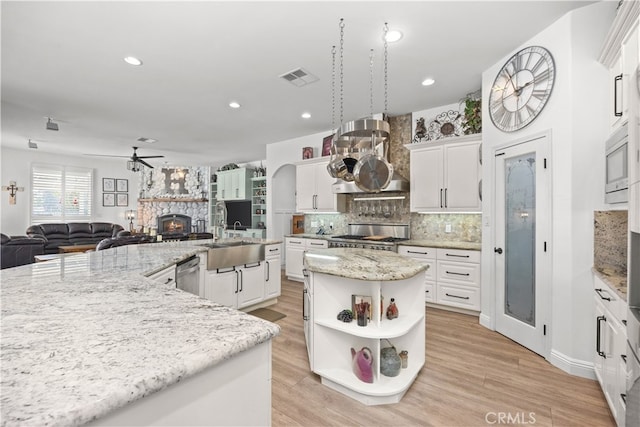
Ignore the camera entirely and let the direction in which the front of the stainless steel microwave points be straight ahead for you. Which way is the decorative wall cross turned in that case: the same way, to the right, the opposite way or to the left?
the opposite way

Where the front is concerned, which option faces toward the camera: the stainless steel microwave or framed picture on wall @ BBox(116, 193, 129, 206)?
the framed picture on wall

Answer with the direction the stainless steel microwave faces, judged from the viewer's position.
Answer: facing to the left of the viewer

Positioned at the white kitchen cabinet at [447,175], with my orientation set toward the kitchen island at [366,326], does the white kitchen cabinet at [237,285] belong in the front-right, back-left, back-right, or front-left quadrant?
front-right

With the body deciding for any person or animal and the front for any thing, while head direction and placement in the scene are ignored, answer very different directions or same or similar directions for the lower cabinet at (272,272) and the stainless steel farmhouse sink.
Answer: same or similar directions

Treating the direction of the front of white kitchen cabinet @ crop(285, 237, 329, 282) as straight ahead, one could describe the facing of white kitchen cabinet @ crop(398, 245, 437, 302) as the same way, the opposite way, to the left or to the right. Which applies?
the same way

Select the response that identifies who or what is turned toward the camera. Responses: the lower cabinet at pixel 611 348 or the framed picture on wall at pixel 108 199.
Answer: the framed picture on wall

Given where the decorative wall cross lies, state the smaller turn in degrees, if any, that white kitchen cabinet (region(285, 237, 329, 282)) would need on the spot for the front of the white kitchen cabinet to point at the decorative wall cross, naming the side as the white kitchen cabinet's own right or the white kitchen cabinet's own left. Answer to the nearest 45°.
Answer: approximately 45° to the white kitchen cabinet's own right

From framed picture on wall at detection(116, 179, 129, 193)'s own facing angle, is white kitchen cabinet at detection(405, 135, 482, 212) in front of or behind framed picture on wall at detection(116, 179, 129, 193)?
in front

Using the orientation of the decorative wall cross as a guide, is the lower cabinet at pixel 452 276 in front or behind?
in front

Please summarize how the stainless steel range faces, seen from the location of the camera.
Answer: facing the viewer and to the left of the viewer

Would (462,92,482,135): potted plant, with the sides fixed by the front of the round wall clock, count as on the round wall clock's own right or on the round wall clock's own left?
on the round wall clock's own right

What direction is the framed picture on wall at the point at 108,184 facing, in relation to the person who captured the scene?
facing the viewer

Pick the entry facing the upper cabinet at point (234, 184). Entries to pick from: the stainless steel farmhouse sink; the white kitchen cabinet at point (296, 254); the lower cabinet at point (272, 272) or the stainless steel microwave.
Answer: the stainless steel microwave

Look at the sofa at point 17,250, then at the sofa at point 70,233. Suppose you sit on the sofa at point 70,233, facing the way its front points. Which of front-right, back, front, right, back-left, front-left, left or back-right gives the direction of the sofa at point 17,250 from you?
front

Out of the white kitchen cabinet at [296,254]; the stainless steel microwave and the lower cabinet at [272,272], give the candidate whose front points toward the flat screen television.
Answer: the stainless steel microwave
